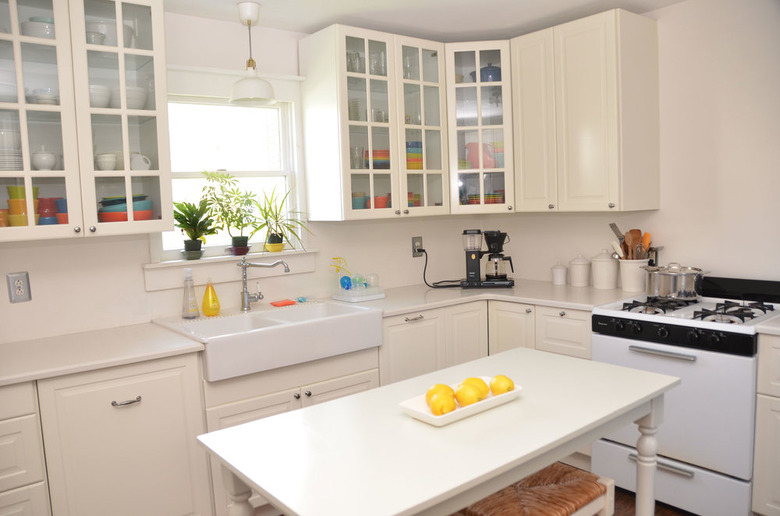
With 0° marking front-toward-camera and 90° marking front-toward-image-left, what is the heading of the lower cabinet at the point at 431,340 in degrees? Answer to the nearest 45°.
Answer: approximately 315°

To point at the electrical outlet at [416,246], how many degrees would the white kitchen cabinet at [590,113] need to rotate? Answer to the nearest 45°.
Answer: approximately 45° to its right

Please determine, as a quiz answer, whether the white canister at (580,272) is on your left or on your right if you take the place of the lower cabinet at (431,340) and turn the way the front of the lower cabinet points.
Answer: on your left

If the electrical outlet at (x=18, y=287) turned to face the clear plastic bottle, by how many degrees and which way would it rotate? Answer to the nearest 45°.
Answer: approximately 90° to its left

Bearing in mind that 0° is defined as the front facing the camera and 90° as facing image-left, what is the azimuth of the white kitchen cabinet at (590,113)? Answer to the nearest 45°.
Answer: approximately 45°

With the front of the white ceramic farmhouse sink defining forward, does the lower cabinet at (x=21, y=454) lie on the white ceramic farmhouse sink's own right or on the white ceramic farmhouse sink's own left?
on the white ceramic farmhouse sink's own right

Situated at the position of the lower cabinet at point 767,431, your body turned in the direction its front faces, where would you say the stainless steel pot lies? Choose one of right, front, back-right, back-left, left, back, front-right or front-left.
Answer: right

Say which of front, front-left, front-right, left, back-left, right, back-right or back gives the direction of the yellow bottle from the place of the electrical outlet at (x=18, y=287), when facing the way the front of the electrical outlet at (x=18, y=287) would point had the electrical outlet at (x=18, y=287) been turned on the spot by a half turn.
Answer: right

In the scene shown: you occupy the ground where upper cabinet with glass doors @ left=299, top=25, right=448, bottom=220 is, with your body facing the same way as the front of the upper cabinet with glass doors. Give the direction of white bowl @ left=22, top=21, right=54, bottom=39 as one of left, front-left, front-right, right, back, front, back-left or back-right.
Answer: right

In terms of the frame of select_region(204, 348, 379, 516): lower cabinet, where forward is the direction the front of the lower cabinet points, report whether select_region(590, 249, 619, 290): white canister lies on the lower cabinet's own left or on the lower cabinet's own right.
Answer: on the lower cabinet's own left
